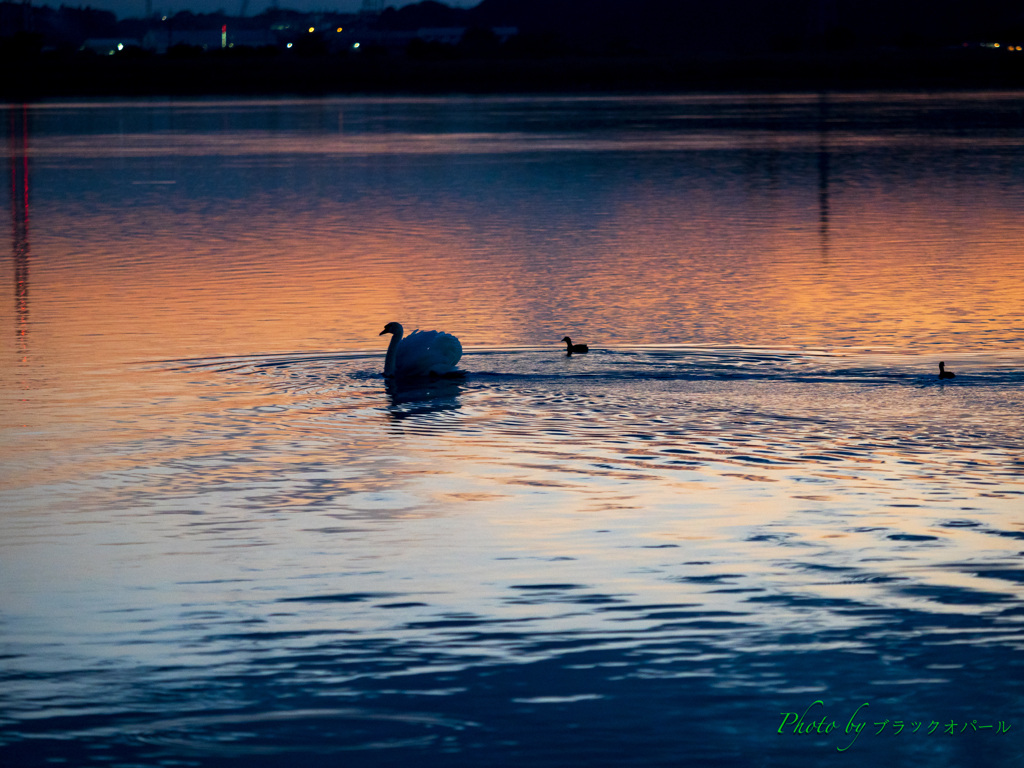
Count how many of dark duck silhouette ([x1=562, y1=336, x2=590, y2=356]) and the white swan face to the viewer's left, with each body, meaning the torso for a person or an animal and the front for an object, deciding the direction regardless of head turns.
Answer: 2

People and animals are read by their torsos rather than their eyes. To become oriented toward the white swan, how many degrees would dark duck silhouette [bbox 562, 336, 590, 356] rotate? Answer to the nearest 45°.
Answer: approximately 45° to its left

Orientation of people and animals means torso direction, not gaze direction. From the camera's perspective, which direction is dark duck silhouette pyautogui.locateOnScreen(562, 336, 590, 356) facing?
to the viewer's left

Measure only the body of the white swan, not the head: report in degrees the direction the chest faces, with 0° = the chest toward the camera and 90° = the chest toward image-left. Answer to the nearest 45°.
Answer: approximately 90°
